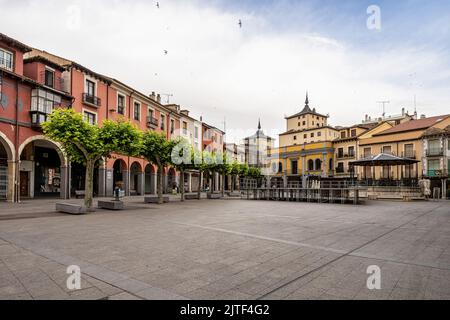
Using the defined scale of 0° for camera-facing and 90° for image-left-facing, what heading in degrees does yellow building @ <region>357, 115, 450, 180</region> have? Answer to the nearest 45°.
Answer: approximately 45°

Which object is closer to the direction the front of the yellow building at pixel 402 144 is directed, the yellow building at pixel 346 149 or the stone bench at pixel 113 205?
the stone bench

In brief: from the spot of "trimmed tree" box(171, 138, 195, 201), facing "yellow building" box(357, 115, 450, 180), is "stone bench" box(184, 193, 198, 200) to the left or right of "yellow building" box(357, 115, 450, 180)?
left
